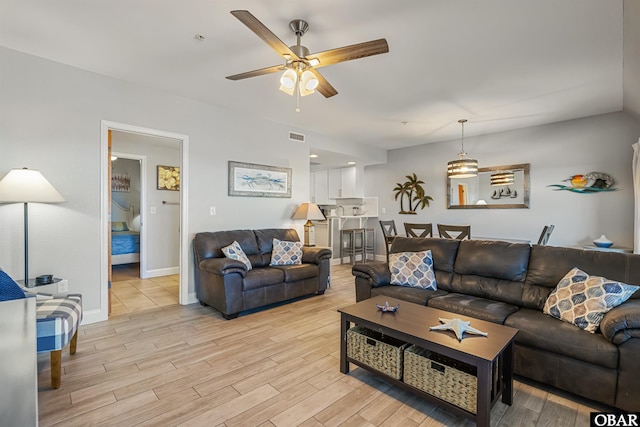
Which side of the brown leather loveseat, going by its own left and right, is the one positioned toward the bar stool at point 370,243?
left

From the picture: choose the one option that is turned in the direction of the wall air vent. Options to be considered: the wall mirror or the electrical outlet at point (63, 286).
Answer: the wall mirror

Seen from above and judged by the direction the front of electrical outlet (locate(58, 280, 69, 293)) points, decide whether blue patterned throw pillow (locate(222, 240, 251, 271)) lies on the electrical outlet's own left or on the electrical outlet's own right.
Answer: on the electrical outlet's own left

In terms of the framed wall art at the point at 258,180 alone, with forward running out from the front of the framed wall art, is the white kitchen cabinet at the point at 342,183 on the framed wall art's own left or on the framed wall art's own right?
on the framed wall art's own left

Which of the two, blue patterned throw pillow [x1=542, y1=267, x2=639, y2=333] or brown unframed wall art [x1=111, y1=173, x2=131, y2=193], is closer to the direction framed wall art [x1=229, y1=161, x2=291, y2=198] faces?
the blue patterned throw pillow

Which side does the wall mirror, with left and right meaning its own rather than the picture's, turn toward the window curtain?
left

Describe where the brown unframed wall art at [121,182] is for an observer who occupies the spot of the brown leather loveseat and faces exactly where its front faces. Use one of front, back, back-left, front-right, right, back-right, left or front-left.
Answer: back

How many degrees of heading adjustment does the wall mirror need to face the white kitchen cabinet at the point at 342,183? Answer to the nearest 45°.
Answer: approximately 45° to its right
